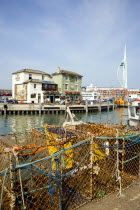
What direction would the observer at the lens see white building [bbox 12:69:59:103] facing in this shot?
facing the viewer and to the right of the viewer

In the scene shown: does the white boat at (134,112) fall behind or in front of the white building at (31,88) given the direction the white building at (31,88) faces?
in front
